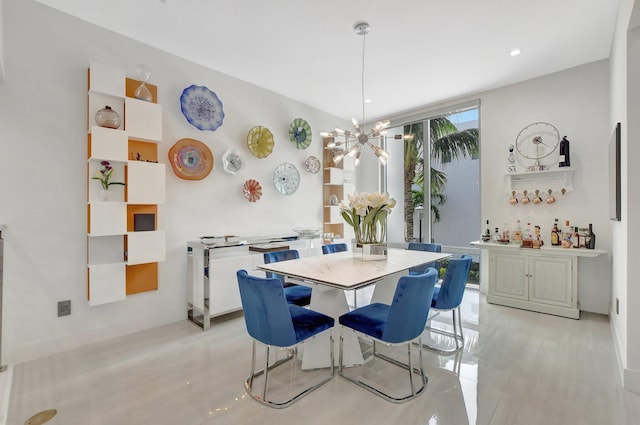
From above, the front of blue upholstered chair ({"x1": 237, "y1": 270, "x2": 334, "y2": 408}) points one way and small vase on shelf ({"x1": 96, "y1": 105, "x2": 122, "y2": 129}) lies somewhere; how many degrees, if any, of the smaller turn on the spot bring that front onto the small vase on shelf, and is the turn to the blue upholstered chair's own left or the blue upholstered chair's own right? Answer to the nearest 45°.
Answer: approximately 90° to the blue upholstered chair's own left

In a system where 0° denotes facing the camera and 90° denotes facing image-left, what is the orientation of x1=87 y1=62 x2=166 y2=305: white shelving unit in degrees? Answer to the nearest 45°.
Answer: approximately 315°

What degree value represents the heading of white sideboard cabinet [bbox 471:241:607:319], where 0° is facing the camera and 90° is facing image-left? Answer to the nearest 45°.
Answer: approximately 45°

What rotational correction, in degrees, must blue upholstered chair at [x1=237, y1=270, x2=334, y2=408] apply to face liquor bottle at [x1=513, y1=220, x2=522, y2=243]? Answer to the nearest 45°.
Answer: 0° — it already faces it

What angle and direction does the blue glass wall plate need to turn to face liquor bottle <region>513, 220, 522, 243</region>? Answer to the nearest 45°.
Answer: approximately 45° to its left
